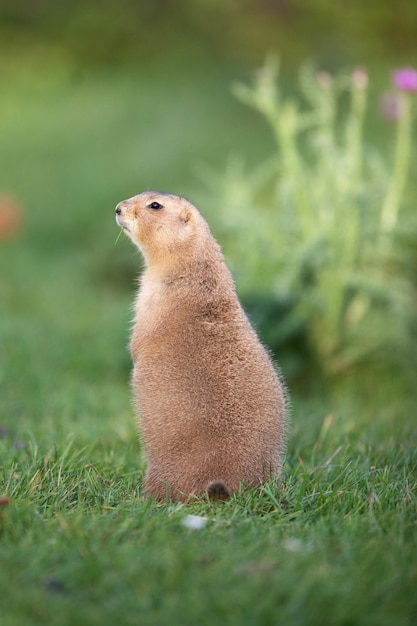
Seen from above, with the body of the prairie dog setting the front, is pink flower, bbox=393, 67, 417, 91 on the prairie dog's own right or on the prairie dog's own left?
on the prairie dog's own right

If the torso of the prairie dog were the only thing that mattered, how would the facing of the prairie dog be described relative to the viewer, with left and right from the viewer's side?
facing away from the viewer and to the left of the viewer

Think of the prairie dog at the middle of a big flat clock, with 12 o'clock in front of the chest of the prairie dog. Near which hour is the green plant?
The green plant is roughly at 2 o'clock from the prairie dog.

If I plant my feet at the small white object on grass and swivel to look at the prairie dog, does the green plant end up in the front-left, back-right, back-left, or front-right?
front-right

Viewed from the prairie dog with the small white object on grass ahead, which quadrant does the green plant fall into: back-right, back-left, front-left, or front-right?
back-left
